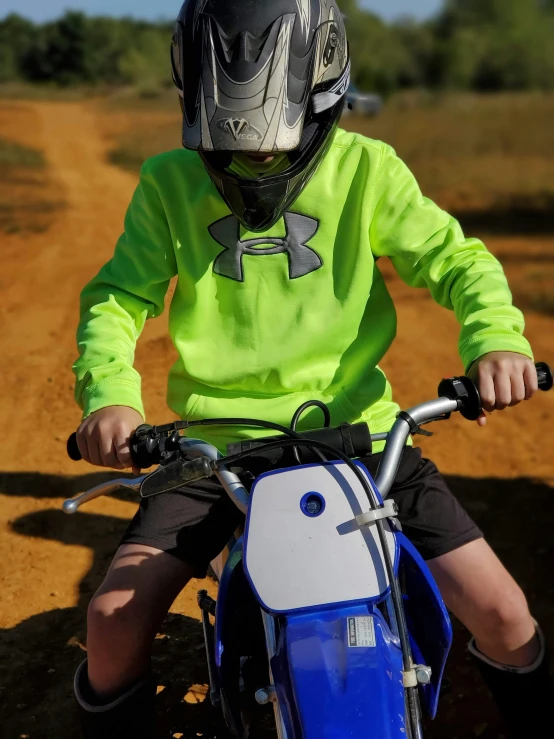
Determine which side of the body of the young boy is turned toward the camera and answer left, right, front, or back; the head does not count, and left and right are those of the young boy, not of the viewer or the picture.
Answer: front

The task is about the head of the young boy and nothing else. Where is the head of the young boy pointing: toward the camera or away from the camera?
toward the camera

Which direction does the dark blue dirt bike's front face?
toward the camera
